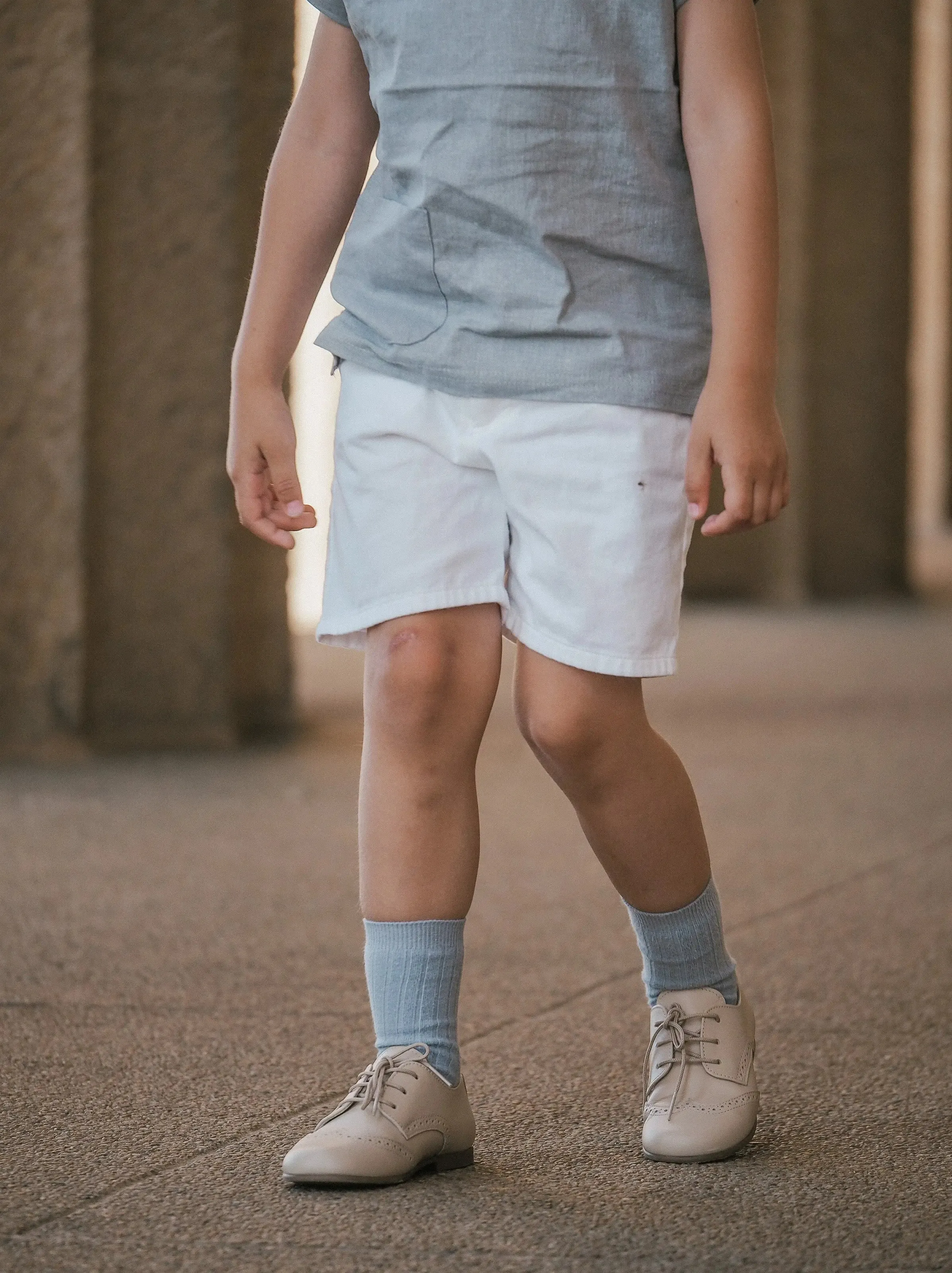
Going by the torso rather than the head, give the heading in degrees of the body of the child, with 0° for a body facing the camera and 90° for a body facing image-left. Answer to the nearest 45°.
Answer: approximately 0°

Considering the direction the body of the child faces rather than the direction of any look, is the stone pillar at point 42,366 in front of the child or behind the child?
behind

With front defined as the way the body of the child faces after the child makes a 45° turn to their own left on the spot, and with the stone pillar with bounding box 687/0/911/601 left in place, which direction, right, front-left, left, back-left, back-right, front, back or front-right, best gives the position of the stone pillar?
back-left

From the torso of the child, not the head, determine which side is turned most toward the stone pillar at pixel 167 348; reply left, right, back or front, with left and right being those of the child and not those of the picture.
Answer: back
